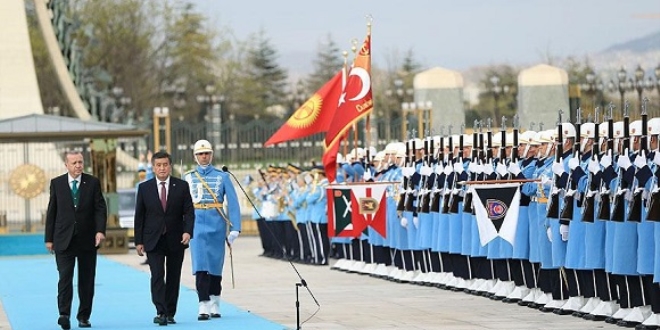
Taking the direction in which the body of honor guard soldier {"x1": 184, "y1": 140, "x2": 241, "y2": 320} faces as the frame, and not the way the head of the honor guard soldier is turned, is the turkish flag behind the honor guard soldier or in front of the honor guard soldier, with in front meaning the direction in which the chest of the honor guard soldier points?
behind
